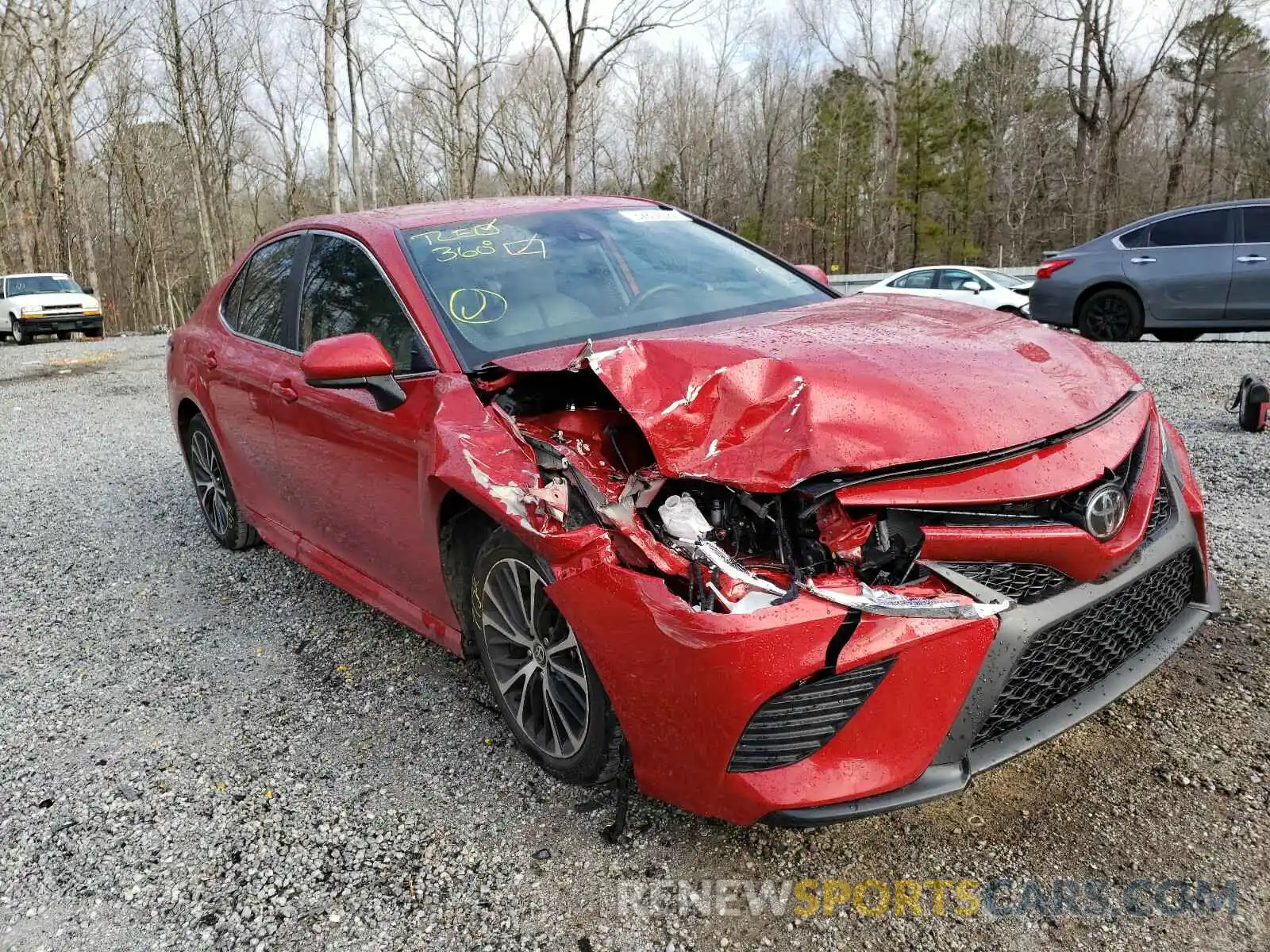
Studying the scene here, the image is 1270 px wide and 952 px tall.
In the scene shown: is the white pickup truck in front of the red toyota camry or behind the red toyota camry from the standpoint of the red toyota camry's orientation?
behind

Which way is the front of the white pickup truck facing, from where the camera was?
facing the viewer and to the right of the viewer

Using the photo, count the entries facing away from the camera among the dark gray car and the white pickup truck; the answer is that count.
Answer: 0

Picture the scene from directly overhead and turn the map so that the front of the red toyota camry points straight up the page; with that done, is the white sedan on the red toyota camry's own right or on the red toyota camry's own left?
on the red toyota camry's own left

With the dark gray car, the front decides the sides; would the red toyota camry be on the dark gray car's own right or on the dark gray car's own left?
on the dark gray car's own right

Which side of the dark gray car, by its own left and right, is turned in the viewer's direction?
right

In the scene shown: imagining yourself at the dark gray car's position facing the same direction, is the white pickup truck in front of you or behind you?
behind

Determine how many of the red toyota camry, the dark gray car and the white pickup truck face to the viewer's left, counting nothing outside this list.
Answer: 0

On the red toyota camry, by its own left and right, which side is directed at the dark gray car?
left

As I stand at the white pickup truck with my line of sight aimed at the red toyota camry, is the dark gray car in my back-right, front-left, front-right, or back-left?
front-left

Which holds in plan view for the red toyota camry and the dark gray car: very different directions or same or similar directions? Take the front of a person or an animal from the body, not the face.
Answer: same or similar directions

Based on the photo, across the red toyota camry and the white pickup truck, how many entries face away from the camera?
0

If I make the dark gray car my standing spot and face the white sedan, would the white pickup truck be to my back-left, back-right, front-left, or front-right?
front-left
